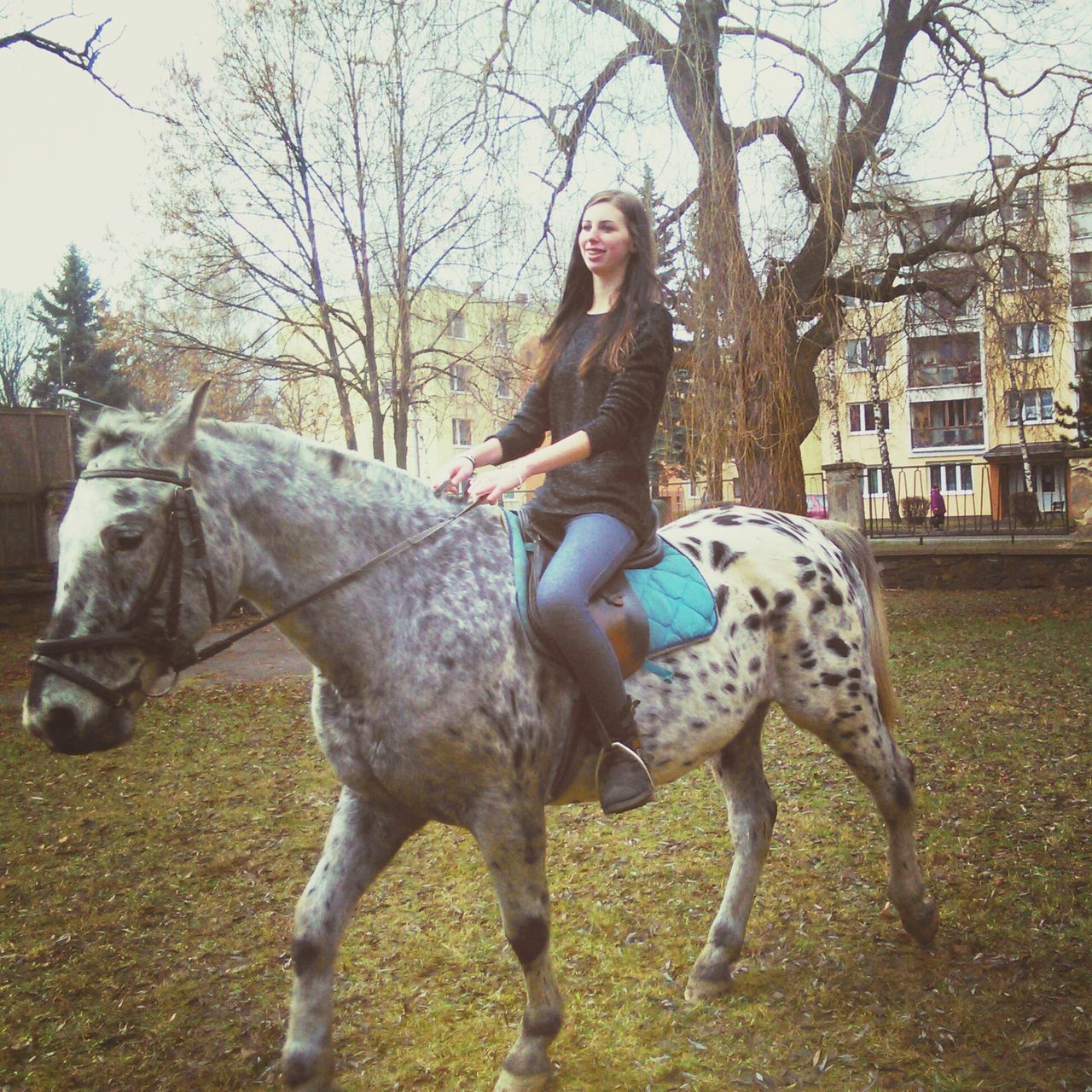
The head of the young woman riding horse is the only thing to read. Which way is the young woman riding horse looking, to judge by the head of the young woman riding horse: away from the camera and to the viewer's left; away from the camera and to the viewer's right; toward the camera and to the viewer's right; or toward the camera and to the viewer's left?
toward the camera and to the viewer's left

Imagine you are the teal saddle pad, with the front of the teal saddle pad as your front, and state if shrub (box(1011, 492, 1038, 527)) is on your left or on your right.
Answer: on your right

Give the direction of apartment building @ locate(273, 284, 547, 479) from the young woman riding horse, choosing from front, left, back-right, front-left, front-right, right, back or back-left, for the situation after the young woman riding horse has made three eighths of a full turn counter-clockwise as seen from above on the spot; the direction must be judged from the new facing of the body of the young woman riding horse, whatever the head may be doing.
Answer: left

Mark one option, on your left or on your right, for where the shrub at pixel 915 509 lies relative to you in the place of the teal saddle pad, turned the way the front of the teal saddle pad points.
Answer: on your right

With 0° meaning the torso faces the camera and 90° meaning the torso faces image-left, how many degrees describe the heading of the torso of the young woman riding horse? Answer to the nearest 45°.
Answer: approximately 45°

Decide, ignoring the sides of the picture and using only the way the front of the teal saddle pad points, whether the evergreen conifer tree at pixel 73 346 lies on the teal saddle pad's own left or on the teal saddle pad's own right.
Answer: on the teal saddle pad's own right

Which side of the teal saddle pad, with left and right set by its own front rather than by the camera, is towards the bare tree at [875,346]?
right

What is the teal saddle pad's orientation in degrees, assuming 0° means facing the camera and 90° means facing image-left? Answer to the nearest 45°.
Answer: approximately 90°

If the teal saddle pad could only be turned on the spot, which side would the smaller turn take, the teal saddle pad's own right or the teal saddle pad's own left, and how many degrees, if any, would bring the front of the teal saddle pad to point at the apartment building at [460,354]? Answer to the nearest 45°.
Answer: approximately 90° to the teal saddle pad's own right
